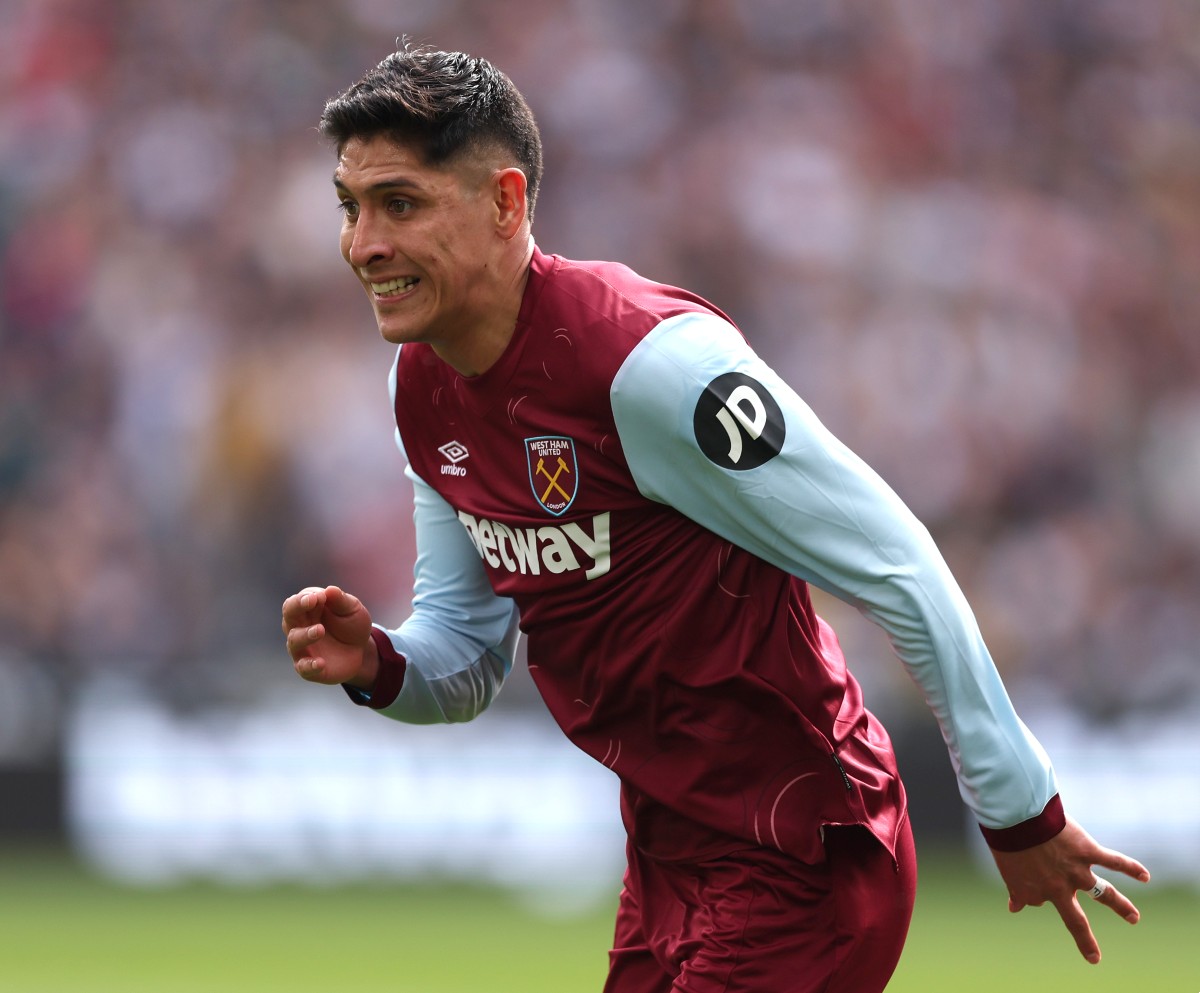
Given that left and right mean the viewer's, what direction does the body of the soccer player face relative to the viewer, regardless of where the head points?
facing the viewer and to the left of the viewer

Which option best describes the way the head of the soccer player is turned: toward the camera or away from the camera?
toward the camera
